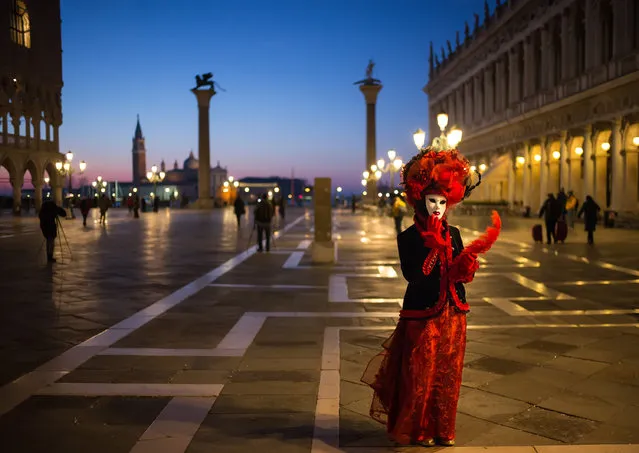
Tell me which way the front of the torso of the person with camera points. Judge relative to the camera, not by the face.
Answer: to the viewer's right

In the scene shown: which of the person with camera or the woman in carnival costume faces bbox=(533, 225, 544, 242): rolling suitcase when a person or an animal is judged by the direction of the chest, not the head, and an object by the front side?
the person with camera

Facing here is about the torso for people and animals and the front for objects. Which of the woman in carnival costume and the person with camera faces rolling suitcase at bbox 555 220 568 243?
the person with camera

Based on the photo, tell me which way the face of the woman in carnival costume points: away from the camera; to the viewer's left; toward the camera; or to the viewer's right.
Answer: toward the camera

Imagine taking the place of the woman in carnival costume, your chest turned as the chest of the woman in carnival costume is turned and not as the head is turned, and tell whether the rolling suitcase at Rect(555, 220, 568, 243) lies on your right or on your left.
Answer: on your left

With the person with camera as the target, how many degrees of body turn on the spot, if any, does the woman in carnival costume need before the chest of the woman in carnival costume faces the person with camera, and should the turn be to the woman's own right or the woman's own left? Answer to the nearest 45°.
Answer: approximately 180°

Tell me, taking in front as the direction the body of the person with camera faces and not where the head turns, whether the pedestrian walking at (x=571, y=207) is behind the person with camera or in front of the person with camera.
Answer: in front

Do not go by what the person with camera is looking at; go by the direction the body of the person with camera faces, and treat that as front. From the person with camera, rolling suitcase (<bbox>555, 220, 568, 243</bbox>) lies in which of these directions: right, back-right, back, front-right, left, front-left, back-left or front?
front

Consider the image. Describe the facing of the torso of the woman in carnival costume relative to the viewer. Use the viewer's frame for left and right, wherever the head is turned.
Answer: facing the viewer and to the right of the viewer

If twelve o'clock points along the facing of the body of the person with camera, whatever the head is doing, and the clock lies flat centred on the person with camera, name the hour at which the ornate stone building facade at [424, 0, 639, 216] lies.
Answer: The ornate stone building facade is roughly at 11 o'clock from the person with camera.

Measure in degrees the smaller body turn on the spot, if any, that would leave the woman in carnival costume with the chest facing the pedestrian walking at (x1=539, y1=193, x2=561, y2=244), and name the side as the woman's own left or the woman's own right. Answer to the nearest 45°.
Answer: approximately 135° to the woman's own left
